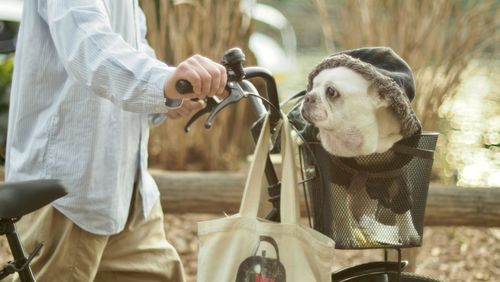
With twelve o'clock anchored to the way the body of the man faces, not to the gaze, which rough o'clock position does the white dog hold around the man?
The white dog is roughly at 1 o'clock from the man.

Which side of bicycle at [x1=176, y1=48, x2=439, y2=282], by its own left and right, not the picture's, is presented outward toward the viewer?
right

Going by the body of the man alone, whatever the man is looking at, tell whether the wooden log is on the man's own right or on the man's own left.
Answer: on the man's own left

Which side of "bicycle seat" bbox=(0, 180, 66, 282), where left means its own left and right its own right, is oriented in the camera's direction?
right

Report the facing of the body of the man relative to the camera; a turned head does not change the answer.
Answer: to the viewer's right
